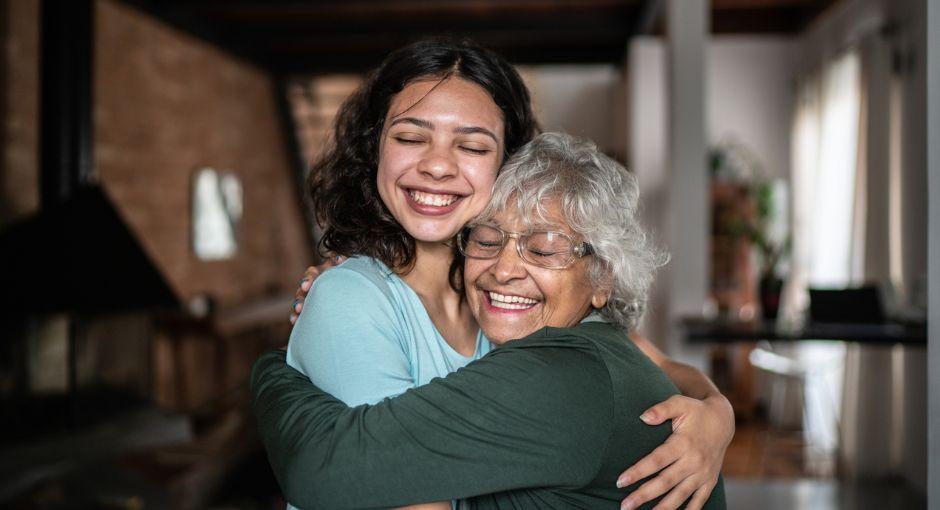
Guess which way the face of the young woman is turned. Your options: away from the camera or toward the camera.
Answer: toward the camera

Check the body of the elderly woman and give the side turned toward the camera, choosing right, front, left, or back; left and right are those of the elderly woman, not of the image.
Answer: left

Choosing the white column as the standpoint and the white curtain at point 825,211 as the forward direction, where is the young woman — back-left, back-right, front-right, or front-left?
back-right

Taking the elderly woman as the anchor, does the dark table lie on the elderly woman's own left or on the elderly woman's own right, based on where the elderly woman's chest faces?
on the elderly woman's own right

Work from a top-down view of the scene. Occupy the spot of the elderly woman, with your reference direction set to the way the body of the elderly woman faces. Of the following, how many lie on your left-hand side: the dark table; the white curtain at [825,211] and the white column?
0

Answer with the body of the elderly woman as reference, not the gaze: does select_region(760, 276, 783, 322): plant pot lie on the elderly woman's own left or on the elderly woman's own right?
on the elderly woman's own right

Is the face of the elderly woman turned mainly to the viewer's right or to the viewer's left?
to the viewer's left

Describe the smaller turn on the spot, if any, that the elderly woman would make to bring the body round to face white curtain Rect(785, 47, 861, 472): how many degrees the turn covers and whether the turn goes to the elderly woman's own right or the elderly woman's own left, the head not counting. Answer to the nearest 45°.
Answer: approximately 135° to the elderly woman's own right

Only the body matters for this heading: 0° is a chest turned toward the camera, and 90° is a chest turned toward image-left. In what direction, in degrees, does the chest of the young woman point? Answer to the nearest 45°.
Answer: approximately 315°
